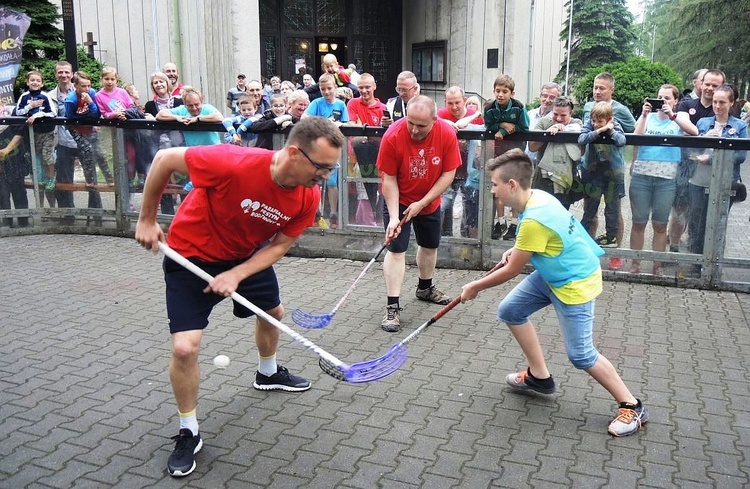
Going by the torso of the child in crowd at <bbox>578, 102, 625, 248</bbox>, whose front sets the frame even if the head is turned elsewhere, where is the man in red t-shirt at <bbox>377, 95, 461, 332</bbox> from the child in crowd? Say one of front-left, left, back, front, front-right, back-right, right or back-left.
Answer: front-right

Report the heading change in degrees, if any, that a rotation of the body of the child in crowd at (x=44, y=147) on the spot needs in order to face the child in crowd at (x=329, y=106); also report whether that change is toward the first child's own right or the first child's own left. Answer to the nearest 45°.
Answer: approximately 45° to the first child's own left

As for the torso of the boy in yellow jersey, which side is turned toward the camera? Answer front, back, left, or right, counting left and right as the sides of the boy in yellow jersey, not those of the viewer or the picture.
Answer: left

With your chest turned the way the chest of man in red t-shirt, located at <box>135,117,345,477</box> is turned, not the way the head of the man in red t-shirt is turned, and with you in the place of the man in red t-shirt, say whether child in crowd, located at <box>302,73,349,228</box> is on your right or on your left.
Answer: on your left

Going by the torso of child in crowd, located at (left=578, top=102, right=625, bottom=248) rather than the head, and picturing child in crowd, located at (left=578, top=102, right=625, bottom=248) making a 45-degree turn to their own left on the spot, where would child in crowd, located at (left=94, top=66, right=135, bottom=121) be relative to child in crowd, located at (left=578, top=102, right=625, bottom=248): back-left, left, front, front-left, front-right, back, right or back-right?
back-right

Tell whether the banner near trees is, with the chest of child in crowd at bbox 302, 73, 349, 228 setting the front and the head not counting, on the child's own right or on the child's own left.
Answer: on the child's own right

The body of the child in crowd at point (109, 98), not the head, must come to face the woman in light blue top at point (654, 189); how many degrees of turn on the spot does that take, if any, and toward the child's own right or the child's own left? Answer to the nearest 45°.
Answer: approximately 45° to the child's own left

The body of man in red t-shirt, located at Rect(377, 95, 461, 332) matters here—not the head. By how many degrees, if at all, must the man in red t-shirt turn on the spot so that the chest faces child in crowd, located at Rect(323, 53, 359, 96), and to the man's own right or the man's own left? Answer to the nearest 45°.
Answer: approximately 180°

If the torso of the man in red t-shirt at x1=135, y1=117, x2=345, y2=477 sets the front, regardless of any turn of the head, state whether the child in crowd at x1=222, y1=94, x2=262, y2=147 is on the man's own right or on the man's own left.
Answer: on the man's own left

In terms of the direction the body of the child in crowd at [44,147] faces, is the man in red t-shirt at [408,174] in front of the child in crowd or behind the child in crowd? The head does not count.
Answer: in front

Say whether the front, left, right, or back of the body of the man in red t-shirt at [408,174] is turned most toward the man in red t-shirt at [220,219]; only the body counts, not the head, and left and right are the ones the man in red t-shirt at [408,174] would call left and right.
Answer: front

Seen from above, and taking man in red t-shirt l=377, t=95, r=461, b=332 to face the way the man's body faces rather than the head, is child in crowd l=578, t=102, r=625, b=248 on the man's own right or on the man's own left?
on the man's own left

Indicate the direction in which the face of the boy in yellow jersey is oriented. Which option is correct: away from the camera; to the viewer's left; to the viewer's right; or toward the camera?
to the viewer's left

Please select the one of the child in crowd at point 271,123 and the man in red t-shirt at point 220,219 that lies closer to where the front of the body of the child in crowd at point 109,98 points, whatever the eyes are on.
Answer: the man in red t-shirt
